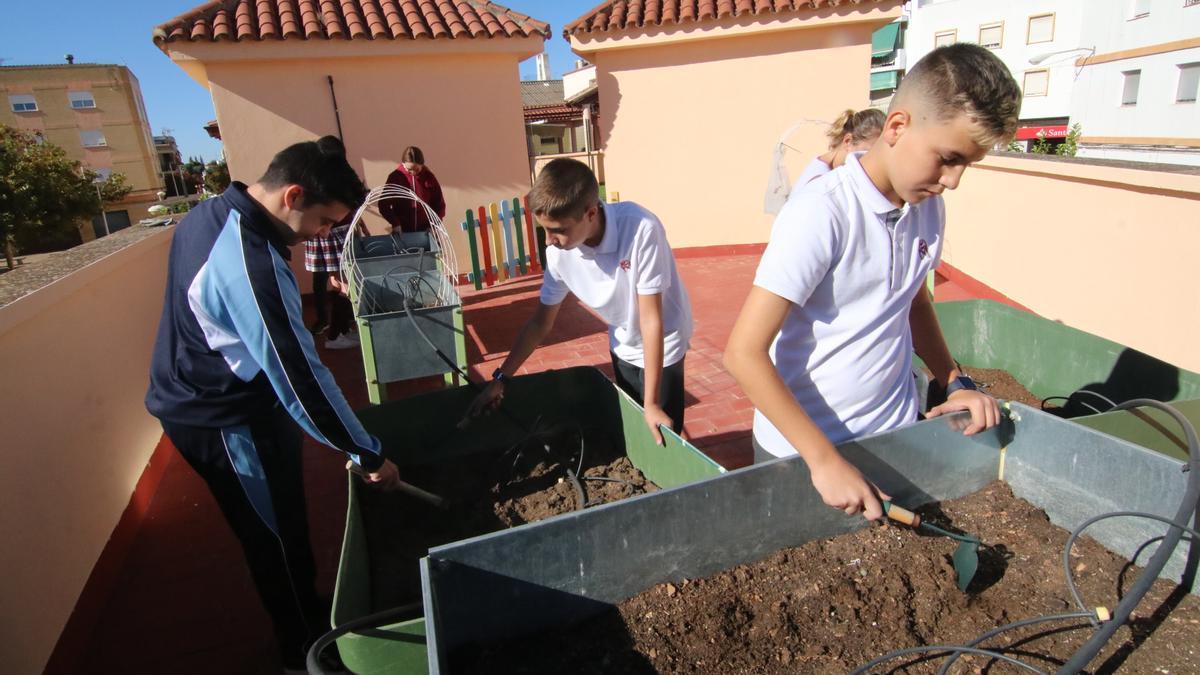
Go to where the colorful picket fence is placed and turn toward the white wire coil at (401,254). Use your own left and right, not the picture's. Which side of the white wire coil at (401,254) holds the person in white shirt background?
left

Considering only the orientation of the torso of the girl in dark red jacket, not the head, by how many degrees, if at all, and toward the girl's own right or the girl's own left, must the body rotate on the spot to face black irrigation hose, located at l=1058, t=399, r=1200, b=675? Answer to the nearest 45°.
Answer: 0° — they already face it

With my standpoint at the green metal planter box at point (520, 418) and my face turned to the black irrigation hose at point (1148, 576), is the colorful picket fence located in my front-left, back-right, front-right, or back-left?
back-left

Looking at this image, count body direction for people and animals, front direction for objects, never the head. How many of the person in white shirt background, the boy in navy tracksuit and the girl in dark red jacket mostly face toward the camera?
1

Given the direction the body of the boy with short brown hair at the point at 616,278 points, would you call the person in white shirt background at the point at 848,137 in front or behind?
behind

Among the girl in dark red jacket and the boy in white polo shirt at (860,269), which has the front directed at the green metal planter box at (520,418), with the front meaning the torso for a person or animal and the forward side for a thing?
the girl in dark red jacket

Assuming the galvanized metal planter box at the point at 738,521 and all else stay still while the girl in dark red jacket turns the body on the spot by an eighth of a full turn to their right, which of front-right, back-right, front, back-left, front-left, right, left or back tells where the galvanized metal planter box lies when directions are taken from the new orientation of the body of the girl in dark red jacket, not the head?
front-left

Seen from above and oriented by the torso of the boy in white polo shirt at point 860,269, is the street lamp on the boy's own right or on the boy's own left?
on the boy's own left

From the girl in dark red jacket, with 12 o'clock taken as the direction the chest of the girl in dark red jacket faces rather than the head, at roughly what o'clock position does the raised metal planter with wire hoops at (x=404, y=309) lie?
The raised metal planter with wire hoops is roughly at 12 o'clock from the girl in dark red jacket.

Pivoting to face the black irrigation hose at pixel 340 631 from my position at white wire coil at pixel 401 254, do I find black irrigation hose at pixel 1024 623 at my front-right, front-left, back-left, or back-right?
front-left

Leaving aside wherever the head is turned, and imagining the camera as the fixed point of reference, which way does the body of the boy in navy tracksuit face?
to the viewer's right

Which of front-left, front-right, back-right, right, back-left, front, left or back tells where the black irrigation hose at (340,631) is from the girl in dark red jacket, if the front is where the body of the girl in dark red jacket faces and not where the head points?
front

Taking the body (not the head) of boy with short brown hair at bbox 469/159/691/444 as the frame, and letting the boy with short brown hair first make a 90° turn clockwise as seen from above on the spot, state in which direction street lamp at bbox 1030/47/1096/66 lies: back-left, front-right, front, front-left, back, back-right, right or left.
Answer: right

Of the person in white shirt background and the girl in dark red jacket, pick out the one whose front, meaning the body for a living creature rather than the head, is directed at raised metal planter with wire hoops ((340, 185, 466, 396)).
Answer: the girl in dark red jacket

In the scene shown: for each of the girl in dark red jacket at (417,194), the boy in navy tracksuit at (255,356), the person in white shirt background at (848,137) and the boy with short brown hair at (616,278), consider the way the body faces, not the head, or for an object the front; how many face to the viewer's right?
2

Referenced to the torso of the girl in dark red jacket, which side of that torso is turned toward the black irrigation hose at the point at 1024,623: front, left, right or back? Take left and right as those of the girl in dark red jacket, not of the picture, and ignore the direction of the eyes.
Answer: front

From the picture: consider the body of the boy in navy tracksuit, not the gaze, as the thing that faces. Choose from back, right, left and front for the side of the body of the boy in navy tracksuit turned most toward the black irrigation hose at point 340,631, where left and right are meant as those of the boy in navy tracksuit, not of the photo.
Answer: right

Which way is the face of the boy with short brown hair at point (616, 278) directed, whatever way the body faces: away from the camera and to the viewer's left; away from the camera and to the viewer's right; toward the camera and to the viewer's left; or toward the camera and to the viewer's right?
toward the camera and to the viewer's left

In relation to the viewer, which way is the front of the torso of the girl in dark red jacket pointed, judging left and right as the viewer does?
facing the viewer
